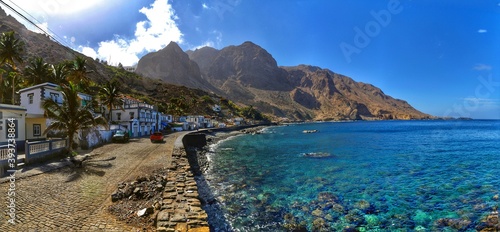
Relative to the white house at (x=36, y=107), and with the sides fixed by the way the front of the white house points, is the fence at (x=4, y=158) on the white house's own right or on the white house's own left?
on the white house's own right

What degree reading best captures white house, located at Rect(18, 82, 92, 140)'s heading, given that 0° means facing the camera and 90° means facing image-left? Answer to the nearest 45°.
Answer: approximately 315°

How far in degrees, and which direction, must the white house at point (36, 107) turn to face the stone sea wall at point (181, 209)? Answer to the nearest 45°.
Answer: approximately 45° to its right

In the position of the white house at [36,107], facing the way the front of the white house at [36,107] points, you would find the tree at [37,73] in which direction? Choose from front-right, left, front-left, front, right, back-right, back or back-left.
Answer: back-left

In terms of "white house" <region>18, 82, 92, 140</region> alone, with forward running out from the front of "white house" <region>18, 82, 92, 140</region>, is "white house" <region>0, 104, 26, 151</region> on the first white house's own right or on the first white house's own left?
on the first white house's own right
